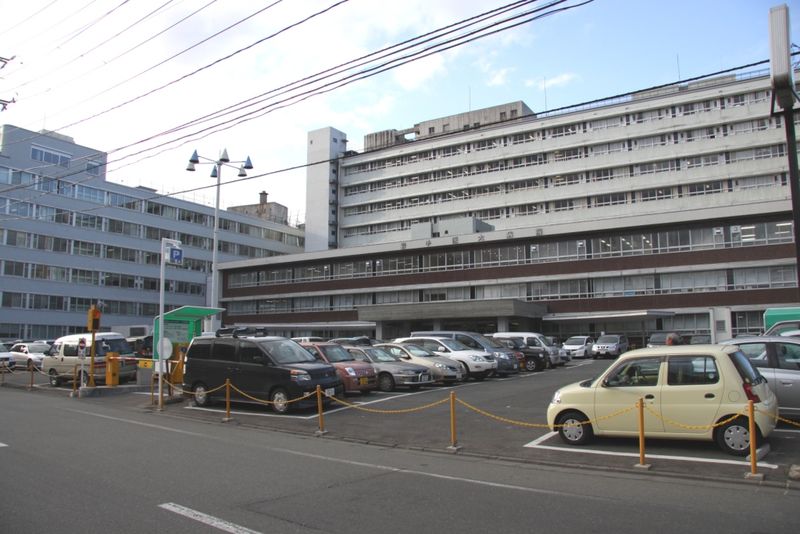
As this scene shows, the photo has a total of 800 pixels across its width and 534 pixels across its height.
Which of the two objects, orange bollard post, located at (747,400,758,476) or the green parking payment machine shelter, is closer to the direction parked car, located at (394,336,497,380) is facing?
the orange bollard post

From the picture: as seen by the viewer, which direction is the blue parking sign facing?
toward the camera

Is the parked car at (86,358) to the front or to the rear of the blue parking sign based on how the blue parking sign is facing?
to the rear

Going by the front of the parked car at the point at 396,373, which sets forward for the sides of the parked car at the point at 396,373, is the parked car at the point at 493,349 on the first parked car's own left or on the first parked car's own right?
on the first parked car's own left

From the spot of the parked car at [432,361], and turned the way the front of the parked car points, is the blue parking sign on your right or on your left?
on your right

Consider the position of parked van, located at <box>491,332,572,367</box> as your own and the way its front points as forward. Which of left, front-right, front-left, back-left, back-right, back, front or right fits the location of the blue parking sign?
right

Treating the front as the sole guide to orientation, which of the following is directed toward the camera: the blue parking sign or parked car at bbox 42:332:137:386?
the blue parking sign

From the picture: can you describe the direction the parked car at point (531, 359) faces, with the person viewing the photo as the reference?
facing the viewer and to the right of the viewer

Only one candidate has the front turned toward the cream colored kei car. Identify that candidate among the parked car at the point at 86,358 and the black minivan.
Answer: the black minivan

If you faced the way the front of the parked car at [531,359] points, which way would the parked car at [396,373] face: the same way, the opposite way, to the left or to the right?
the same way

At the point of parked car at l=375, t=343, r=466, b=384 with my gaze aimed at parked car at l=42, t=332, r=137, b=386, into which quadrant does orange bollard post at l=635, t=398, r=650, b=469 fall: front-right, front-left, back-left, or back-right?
back-left

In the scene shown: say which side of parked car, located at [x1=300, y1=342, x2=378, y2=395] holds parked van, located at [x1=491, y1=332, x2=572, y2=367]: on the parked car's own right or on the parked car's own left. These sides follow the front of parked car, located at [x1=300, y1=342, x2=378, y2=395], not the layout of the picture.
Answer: on the parked car's own left

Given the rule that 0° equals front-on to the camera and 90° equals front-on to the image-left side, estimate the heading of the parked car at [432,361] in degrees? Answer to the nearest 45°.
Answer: approximately 315°

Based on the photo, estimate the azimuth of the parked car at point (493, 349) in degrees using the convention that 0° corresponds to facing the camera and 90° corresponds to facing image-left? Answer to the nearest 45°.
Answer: approximately 315°

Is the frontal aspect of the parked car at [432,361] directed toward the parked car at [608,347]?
no

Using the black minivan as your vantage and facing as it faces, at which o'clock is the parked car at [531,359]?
The parked car is roughly at 9 o'clock from the black minivan.

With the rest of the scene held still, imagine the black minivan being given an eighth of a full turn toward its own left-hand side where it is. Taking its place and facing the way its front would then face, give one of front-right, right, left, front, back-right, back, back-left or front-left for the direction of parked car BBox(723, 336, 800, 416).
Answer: front-right
